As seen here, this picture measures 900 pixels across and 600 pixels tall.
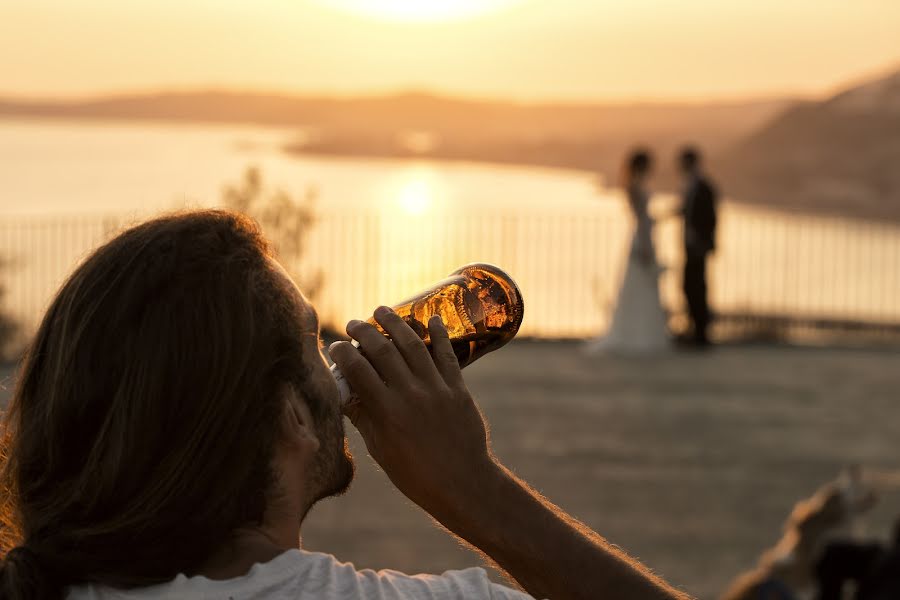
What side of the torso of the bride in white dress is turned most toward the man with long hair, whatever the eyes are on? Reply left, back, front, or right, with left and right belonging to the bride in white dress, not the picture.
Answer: right

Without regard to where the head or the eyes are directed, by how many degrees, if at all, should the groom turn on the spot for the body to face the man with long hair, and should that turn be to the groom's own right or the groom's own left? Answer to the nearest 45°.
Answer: approximately 90° to the groom's own left

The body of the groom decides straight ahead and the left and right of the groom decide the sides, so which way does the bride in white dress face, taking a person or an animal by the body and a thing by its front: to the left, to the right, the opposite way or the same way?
the opposite way

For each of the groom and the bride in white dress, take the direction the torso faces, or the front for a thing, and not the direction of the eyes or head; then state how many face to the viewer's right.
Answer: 1

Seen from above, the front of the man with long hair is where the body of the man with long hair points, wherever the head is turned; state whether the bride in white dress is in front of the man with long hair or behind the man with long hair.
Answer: in front

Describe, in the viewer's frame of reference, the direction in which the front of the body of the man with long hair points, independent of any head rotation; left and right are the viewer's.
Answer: facing away from the viewer and to the right of the viewer

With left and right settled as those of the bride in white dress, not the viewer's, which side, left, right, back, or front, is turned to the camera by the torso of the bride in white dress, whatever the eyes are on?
right

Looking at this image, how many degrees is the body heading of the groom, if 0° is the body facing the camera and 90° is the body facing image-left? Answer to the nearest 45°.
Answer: approximately 90°

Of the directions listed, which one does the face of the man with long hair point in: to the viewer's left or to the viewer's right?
to the viewer's right
